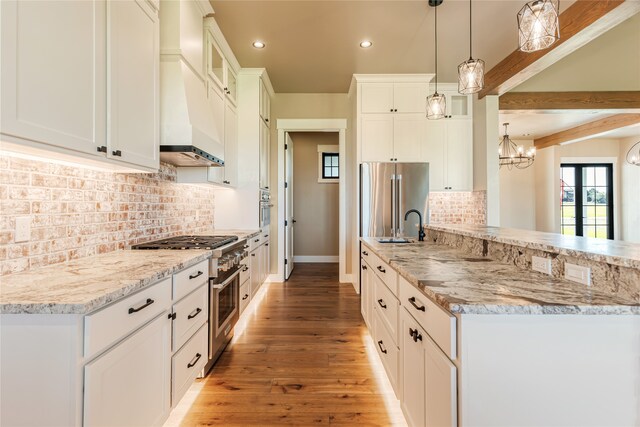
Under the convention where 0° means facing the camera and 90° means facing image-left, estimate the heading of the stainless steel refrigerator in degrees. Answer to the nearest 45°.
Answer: approximately 0°

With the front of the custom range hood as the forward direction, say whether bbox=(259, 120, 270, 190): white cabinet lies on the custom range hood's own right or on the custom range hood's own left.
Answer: on the custom range hood's own left

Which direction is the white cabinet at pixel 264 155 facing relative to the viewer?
to the viewer's right

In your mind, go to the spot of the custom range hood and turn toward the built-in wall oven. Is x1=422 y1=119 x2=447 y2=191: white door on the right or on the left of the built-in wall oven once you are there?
right

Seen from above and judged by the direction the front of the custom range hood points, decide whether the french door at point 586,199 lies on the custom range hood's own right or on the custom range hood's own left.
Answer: on the custom range hood's own left

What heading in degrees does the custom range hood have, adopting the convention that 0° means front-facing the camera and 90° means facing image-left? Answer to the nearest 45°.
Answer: approximately 315°

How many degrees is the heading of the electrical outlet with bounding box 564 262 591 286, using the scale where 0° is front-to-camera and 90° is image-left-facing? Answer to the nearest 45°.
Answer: approximately 45°

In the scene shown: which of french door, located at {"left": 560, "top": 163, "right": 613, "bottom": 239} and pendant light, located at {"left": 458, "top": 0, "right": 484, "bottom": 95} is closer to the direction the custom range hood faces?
the pendant light

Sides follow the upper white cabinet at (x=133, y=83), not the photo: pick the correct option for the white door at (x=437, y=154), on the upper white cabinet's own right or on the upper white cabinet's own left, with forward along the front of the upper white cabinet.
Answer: on the upper white cabinet's own left

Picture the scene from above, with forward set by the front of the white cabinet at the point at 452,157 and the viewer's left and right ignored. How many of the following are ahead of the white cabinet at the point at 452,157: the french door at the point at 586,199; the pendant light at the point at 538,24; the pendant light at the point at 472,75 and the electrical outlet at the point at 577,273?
3

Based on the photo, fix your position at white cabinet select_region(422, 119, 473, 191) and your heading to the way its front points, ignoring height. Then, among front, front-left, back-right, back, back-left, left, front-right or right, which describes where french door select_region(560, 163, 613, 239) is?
back-left

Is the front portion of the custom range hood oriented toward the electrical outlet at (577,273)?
yes

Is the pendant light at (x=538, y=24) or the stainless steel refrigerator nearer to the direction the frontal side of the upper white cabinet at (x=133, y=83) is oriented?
the pendant light
